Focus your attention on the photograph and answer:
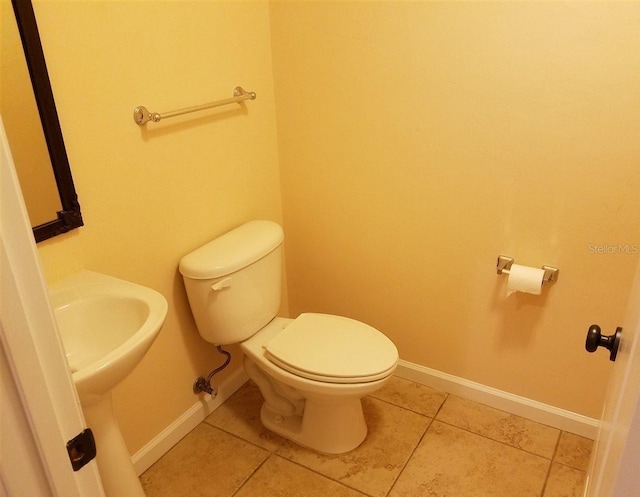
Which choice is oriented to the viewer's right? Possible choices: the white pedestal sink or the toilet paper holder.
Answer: the white pedestal sink

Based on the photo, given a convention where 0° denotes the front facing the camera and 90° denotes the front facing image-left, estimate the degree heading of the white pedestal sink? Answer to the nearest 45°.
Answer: approximately 270°

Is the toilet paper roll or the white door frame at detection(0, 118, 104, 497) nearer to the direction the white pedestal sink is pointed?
the toilet paper roll

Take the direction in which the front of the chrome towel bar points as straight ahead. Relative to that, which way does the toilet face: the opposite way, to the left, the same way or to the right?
the same way

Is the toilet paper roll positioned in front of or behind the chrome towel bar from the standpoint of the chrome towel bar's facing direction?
in front

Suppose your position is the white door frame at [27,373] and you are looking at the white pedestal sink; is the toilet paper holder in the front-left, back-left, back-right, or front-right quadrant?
front-right

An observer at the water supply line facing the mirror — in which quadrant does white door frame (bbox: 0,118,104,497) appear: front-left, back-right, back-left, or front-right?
front-left

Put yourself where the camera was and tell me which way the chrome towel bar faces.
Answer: facing the viewer and to the right of the viewer

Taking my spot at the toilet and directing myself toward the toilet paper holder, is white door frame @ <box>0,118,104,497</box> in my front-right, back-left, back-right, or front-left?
back-right

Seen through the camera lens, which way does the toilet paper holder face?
facing the viewer and to the left of the viewer

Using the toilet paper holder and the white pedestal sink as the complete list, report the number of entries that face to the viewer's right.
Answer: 1

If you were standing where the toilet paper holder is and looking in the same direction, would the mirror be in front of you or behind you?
in front
